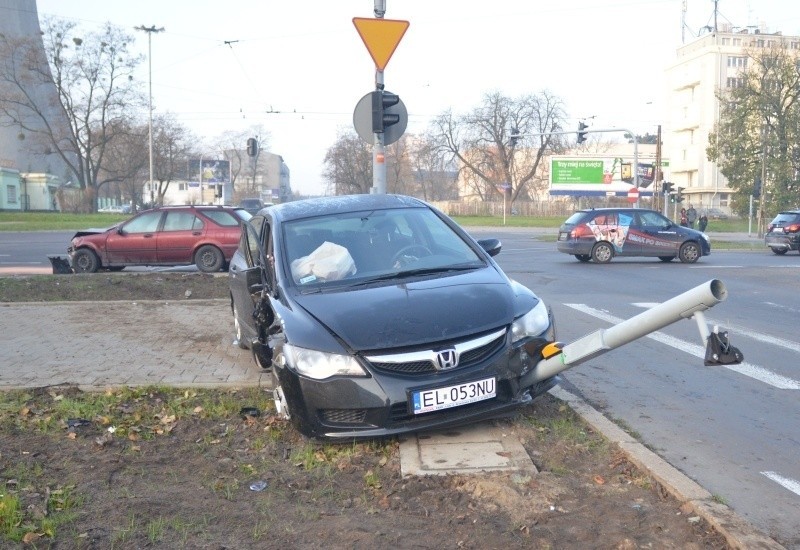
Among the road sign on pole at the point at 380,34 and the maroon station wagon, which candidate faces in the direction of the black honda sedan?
the road sign on pole

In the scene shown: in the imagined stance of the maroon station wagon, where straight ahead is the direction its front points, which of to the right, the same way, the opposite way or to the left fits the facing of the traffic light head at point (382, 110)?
the opposite way

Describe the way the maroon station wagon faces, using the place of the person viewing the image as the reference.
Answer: facing to the left of the viewer

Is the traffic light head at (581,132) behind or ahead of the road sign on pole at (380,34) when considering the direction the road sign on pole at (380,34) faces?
behind

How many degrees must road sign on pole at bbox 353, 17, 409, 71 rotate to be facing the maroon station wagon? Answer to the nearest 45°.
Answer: approximately 135° to its right

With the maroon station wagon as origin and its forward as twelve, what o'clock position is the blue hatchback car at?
The blue hatchback car is roughly at 6 o'clock from the maroon station wagon.

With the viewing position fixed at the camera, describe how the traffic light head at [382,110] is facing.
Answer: facing to the right of the viewer
